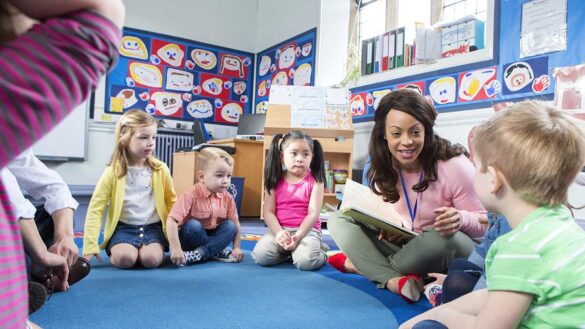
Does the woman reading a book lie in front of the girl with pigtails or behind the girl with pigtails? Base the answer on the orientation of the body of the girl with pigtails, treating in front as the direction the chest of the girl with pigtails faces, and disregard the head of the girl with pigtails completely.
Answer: in front

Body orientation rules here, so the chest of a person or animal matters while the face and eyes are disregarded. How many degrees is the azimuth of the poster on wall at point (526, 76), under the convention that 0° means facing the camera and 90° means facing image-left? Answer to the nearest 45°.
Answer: approximately 45°

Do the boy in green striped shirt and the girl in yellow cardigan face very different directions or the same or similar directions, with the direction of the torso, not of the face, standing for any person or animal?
very different directions

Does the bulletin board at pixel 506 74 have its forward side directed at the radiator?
no

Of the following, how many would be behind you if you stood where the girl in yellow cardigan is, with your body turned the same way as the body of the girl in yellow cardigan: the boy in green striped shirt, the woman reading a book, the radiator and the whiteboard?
2

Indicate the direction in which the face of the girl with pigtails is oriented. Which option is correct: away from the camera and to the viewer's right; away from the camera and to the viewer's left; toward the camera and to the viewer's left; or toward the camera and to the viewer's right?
toward the camera and to the viewer's right

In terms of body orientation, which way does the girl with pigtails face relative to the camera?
toward the camera

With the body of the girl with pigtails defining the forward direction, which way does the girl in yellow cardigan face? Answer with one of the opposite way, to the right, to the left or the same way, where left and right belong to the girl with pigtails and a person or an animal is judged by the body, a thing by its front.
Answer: the same way

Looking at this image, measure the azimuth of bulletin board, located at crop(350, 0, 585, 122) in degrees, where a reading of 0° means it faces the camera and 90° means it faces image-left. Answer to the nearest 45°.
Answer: approximately 45°

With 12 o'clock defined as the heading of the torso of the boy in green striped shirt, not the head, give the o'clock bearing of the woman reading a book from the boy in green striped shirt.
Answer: The woman reading a book is roughly at 1 o'clock from the boy in green striped shirt.

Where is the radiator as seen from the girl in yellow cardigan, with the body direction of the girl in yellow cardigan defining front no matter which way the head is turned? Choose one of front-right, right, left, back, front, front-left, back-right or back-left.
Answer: back

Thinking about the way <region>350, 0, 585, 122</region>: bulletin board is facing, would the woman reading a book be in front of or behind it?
in front

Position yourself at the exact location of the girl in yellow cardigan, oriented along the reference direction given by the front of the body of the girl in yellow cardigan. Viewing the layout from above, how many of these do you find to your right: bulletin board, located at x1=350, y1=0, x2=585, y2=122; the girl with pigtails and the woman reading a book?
0

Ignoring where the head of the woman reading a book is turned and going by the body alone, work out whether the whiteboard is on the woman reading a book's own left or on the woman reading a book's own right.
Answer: on the woman reading a book's own right

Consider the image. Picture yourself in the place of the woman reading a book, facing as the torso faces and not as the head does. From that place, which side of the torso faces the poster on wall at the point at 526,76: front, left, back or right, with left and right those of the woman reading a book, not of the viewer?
back

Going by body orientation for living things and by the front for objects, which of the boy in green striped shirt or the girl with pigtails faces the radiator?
the boy in green striped shirt

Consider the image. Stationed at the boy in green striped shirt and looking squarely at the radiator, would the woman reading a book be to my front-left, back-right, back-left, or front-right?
front-right

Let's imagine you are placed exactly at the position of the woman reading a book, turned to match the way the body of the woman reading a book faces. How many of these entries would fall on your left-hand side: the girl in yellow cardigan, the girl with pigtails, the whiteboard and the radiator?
0

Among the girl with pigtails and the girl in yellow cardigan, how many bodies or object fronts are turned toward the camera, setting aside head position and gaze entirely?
2

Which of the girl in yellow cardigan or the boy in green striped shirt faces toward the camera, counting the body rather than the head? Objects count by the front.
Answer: the girl in yellow cardigan

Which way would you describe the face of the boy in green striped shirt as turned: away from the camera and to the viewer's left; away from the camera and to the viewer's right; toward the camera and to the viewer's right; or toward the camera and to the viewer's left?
away from the camera and to the viewer's left

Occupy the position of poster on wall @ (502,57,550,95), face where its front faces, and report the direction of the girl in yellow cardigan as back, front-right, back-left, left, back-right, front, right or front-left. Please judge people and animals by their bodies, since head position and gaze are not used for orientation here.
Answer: front
